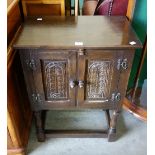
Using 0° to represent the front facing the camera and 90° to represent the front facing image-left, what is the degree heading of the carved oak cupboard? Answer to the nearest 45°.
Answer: approximately 0°
